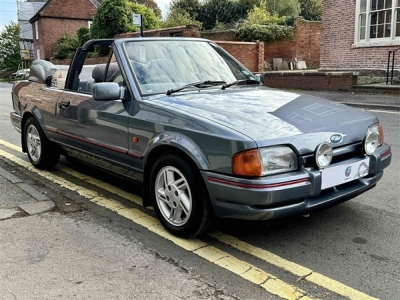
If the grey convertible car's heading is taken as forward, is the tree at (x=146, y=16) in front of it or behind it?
behind

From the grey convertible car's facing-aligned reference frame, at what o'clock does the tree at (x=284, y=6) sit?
The tree is roughly at 8 o'clock from the grey convertible car.

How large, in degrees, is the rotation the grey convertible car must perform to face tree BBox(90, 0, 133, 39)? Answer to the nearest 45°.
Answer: approximately 135° to its left

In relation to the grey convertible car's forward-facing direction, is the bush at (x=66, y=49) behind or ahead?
behind

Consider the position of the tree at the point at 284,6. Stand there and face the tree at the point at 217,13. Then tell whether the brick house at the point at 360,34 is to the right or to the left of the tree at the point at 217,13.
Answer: left

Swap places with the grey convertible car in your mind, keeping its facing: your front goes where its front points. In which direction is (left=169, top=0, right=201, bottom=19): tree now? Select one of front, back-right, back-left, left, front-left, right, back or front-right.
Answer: back-left

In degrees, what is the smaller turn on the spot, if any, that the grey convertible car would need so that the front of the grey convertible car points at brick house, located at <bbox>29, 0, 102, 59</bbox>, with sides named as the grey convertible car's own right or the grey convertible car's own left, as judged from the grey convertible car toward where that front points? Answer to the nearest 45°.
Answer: approximately 135° to the grey convertible car's own left

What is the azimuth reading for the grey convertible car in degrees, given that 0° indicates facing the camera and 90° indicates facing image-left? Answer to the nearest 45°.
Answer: approximately 315°

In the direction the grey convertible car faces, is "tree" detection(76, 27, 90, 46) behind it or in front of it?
behind

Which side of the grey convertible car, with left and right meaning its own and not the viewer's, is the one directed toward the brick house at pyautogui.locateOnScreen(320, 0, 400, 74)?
left

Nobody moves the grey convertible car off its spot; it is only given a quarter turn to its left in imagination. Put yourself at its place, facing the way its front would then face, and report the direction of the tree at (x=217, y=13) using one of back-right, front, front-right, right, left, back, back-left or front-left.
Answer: front-left

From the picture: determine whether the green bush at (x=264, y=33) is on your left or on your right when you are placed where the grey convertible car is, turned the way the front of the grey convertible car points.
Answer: on your left
